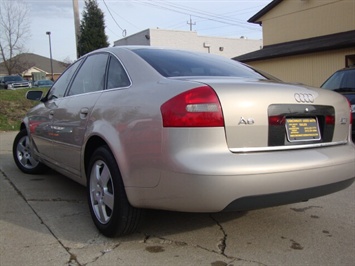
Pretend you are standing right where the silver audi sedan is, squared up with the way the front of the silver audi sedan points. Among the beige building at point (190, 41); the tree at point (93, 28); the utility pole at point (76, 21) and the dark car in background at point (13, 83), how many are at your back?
0

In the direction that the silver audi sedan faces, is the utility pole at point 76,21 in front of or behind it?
in front

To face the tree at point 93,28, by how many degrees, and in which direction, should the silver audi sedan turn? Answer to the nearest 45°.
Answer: approximately 45° to its right

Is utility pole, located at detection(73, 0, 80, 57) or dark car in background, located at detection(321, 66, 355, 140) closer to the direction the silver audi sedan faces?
the utility pole

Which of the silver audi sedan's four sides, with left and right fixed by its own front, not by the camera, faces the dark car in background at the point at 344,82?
right

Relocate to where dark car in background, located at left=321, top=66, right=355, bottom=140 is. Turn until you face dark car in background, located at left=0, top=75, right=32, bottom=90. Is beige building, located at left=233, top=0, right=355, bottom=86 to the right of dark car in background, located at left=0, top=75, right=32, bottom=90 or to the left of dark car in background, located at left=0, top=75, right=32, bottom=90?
right

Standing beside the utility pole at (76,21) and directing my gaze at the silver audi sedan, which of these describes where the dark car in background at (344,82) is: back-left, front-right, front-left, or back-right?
front-left

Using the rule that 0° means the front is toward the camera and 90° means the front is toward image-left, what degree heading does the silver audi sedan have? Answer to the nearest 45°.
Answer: approximately 135°

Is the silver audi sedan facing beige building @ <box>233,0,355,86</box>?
no

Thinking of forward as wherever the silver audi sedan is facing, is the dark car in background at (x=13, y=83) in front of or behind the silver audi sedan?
in front
